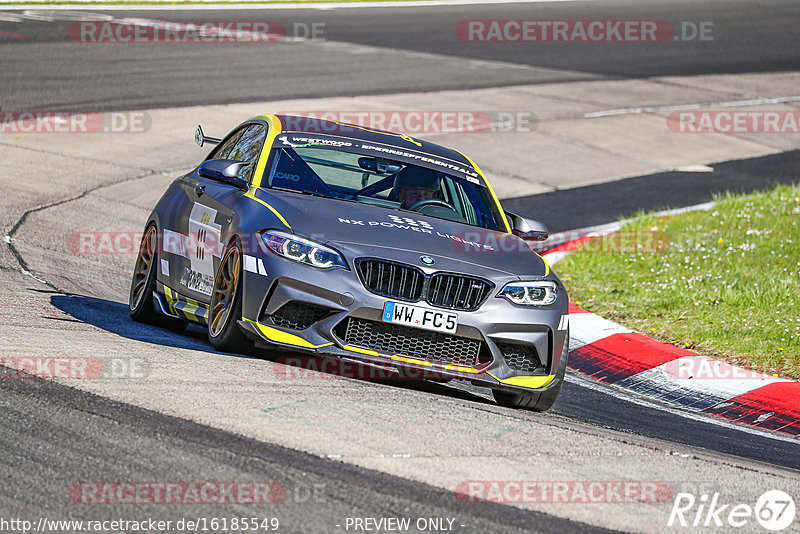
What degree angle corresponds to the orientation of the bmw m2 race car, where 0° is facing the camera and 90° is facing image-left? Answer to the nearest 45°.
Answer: approximately 315°
